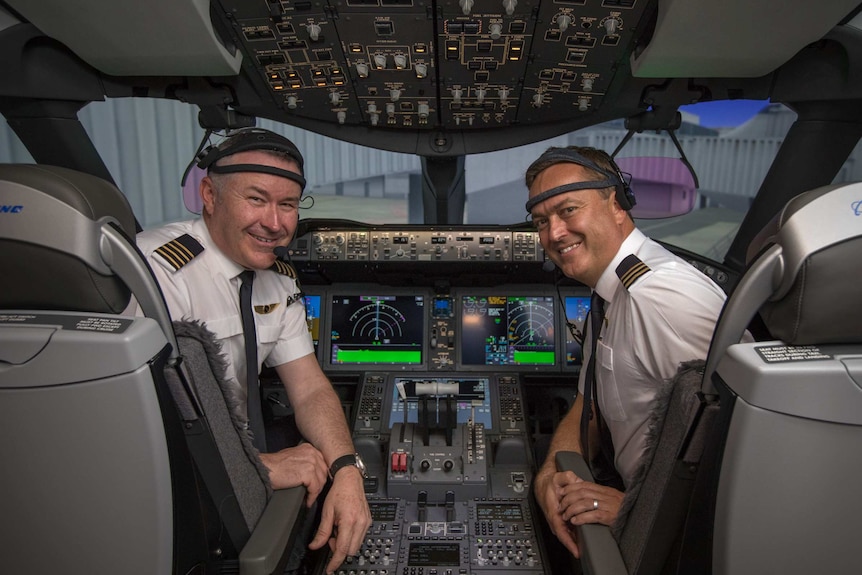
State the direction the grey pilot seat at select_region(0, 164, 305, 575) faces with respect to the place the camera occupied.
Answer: facing away from the viewer and to the right of the viewer

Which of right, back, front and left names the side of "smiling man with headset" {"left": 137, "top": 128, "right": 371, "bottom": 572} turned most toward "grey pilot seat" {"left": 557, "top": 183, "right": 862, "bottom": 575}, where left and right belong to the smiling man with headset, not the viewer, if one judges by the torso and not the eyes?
front

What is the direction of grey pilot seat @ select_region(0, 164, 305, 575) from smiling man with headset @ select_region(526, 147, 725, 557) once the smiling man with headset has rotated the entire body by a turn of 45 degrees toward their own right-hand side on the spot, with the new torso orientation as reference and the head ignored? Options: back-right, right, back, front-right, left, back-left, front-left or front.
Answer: front-left

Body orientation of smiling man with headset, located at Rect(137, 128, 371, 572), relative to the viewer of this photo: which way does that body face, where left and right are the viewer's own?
facing the viewer and to the right of the viewer

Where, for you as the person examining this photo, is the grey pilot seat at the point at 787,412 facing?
facing away from the viewer and to the left of the viewer

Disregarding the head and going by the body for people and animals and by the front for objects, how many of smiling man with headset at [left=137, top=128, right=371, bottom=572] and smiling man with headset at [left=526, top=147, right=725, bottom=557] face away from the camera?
0

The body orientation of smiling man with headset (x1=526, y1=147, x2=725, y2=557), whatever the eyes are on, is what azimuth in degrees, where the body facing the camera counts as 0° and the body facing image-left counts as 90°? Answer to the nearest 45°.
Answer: approximately 45°
